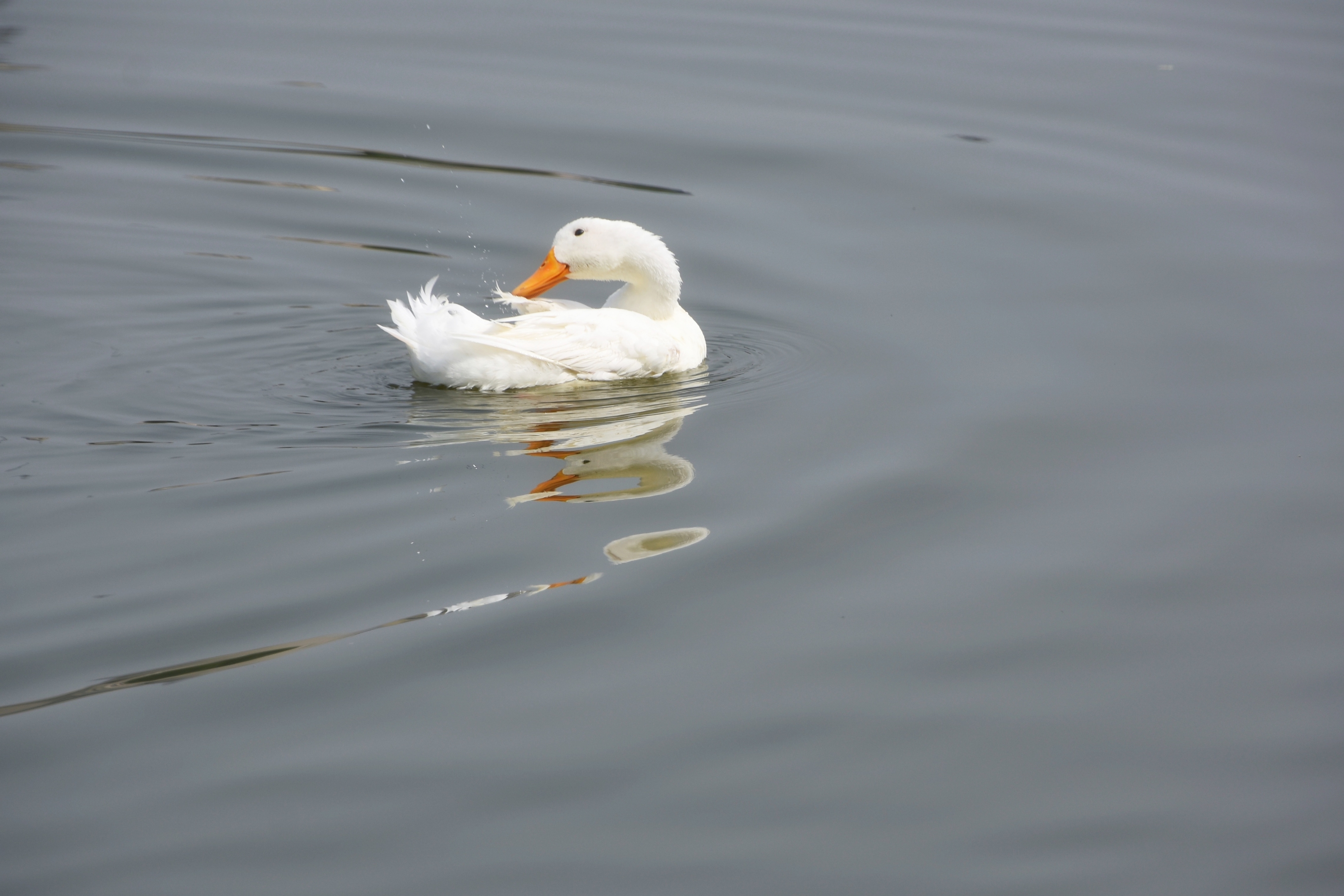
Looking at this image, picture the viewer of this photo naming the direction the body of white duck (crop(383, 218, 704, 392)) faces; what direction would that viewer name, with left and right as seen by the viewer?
facing to the right of the viewer
